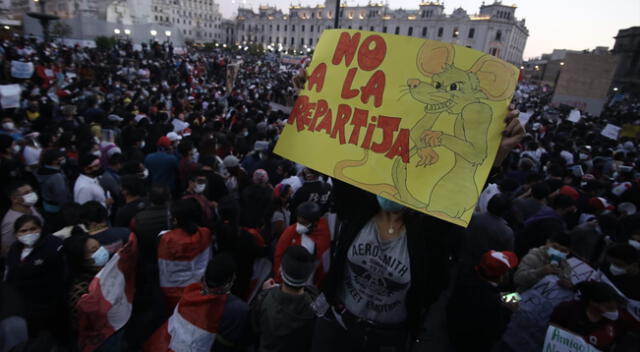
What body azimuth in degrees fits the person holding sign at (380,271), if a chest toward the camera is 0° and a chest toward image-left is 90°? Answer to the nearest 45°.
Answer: approximately 0°

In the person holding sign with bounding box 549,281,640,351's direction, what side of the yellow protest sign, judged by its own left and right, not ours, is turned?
left

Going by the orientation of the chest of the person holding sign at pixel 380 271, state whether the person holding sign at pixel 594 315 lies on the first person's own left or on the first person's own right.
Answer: on the first person's own left

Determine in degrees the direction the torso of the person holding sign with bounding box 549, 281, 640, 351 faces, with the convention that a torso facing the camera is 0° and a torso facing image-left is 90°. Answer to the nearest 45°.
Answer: approximately 315°
